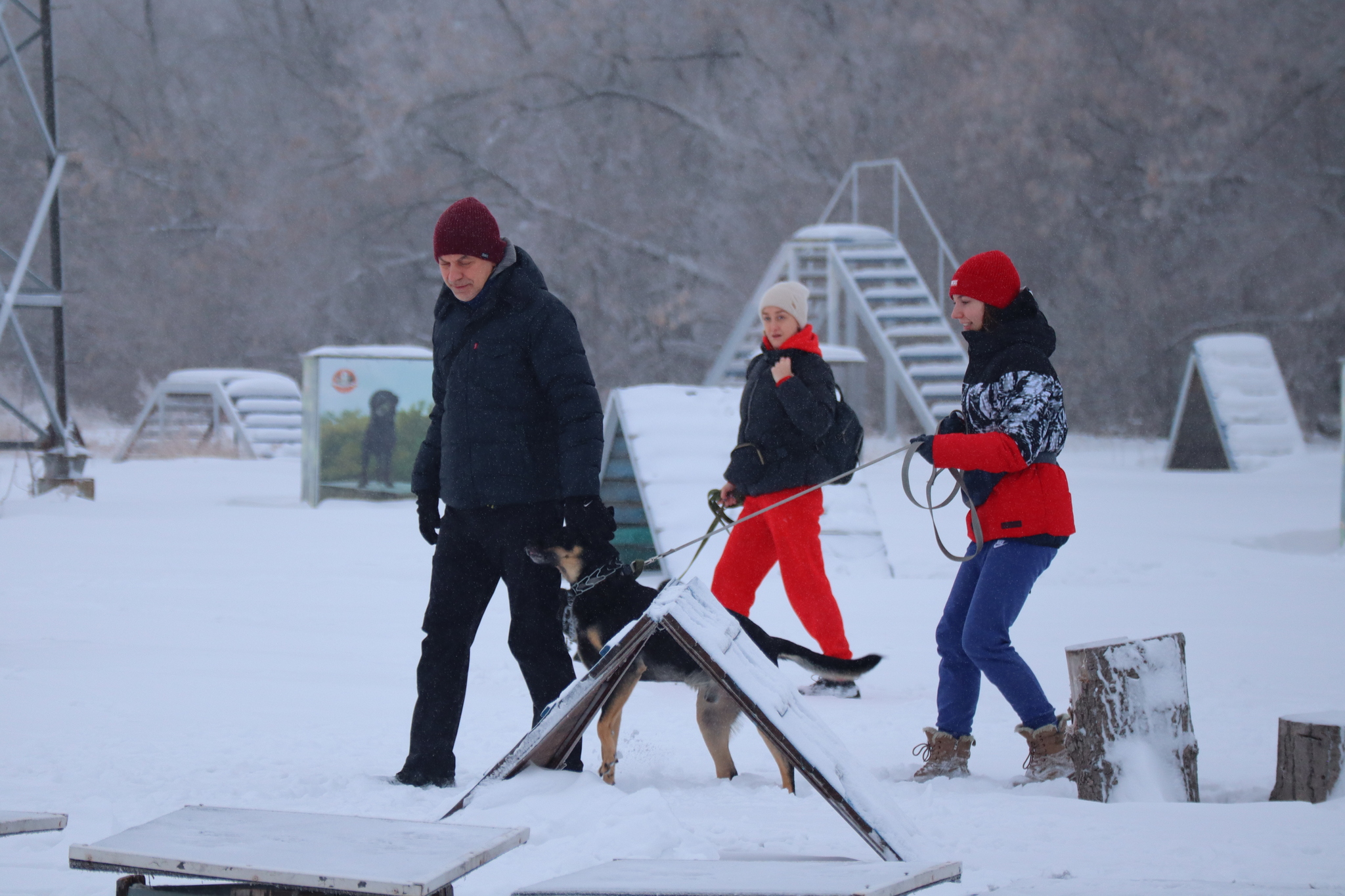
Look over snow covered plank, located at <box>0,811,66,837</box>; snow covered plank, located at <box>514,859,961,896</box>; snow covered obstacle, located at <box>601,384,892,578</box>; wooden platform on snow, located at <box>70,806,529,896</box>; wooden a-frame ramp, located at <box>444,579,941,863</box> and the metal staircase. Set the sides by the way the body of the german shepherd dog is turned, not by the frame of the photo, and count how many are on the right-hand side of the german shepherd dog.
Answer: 2

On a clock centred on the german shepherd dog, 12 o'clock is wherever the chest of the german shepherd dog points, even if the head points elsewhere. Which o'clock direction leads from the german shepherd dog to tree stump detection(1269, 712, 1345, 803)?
The tree stump is roughly at 6 o'clock from the german shepherd dog.

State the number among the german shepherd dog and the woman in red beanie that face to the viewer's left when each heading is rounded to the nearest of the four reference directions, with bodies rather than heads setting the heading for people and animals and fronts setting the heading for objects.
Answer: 2

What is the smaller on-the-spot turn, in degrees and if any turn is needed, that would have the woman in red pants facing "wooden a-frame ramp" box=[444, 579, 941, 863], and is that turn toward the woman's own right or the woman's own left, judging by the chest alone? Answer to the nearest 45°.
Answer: approximately 45° to the woman's own left

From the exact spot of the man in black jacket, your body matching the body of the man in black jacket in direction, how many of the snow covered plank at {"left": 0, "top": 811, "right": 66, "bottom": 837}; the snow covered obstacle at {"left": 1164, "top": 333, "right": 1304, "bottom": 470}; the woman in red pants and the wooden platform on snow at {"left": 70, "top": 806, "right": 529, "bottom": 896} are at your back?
2

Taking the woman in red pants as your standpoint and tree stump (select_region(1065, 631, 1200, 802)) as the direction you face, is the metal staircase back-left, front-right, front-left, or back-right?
back-left

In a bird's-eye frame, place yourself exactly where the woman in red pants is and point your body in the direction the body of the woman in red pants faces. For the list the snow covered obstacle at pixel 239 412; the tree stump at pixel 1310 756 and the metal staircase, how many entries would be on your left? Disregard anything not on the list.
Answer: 1

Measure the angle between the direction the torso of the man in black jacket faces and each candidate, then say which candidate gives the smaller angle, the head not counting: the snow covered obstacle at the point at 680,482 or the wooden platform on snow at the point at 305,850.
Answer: the wooden platform on snow

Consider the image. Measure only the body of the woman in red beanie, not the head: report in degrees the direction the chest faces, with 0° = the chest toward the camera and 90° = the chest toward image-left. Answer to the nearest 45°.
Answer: approximately 90°

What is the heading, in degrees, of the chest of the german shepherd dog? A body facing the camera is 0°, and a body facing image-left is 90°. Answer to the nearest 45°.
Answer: approximately 90°

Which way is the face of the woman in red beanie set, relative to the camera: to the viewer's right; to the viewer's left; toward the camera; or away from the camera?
to the viewer's left
